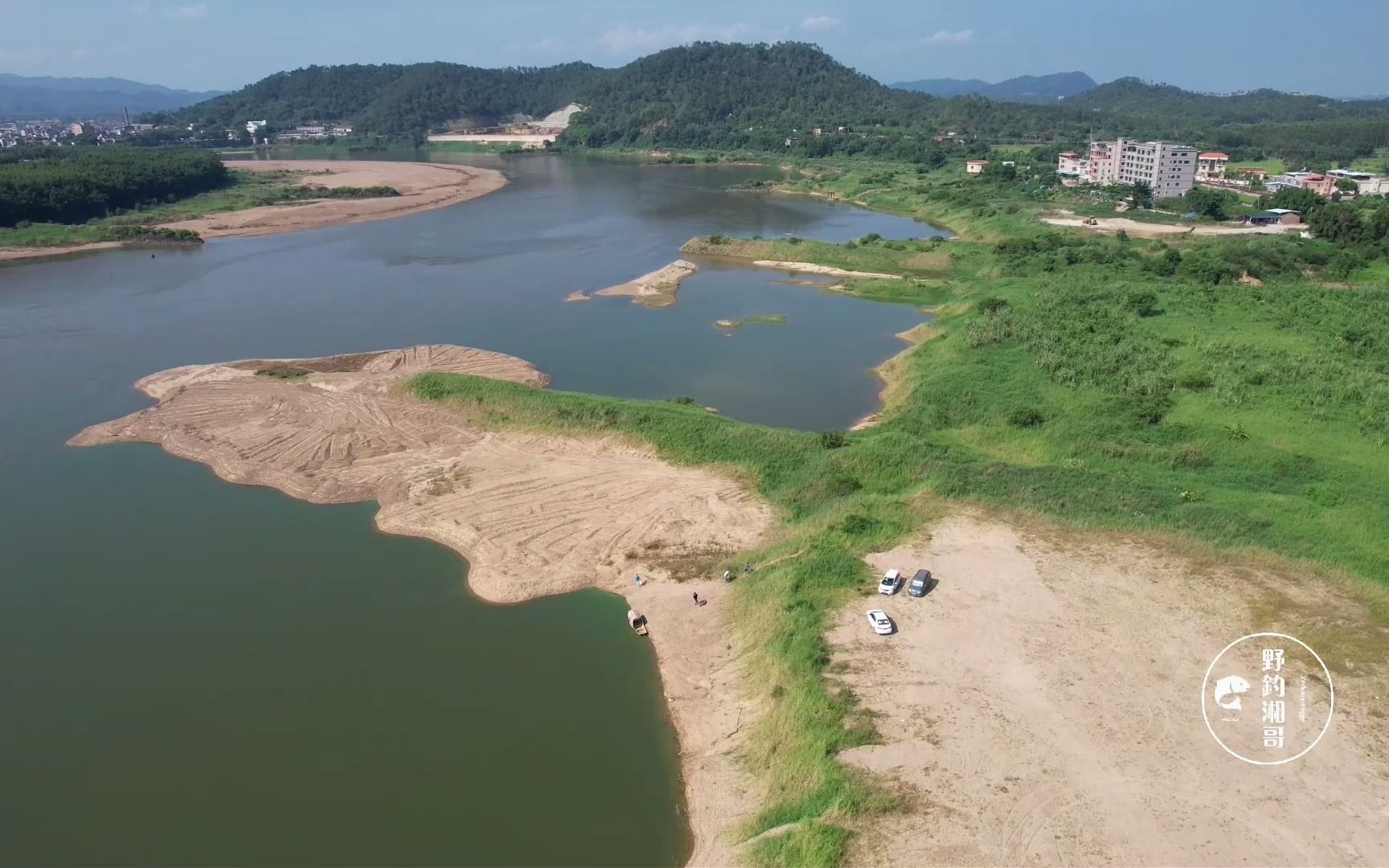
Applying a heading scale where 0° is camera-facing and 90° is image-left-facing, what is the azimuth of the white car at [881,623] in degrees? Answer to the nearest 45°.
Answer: approximately 315°

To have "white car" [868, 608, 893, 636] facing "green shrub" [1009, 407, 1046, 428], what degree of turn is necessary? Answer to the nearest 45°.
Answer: approximately 45° to its right
